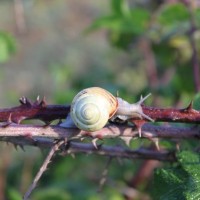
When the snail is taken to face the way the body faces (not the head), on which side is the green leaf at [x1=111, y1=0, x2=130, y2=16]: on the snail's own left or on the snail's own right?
on the snail's own left

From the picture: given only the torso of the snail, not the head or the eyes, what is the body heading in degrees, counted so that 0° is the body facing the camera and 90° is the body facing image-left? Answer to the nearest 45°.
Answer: approximately 270°

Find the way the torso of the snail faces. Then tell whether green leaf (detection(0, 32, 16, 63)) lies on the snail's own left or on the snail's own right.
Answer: on the snail's own left
